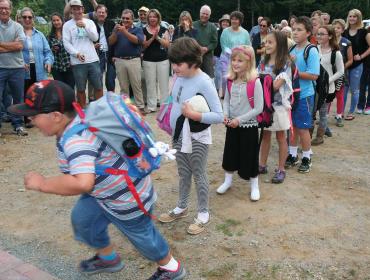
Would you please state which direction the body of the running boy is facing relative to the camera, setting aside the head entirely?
to the viewer's left

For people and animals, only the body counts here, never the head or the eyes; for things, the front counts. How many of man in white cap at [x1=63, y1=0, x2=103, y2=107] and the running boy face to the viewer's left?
1

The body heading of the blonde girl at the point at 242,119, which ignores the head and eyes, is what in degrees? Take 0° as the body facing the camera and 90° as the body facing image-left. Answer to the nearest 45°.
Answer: approximately 45°

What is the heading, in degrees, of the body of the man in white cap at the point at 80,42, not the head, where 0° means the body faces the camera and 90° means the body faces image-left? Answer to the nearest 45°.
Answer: approximately 0°

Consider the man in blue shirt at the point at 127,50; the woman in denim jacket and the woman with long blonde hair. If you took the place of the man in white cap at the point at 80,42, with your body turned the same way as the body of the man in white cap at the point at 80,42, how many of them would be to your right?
1

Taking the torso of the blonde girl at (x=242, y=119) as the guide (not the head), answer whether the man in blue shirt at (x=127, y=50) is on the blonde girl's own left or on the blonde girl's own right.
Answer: on the blonde girl's own right

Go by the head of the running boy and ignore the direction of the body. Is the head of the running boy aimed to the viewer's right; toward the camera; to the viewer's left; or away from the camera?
to the viewer's left

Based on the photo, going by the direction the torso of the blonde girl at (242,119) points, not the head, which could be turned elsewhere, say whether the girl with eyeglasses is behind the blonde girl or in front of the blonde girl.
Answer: behind
